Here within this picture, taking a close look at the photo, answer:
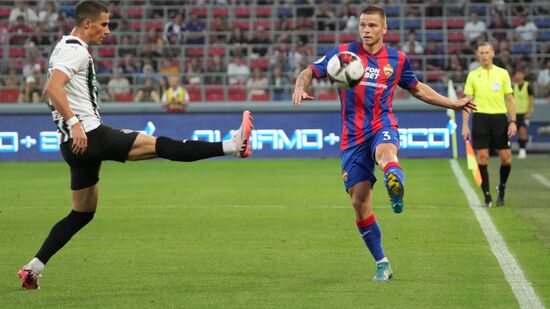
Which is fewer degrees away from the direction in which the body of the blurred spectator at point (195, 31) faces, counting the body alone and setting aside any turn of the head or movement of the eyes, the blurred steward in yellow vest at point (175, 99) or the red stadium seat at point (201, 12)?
the blurred steward in yellow vest

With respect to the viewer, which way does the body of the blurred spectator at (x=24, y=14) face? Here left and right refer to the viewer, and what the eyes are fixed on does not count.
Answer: facing the viewer

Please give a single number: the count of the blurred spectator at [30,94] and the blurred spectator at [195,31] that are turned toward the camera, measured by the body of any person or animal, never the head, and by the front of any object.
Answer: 2

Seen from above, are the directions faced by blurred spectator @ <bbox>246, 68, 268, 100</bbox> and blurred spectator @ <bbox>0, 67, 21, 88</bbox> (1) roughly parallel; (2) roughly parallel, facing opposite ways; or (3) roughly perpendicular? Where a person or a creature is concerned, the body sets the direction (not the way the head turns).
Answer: roughly parallel

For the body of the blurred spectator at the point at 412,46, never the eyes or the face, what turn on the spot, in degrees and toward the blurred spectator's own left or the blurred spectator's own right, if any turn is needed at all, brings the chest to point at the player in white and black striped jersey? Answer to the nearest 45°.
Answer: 0° — they already face them

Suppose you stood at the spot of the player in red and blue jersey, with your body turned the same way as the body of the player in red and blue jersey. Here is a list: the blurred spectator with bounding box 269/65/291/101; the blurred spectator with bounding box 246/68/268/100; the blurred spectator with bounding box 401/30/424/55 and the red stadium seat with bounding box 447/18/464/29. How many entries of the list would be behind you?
4

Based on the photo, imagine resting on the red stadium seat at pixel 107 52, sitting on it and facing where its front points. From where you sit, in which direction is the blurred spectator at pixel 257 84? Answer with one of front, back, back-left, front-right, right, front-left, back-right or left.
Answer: front-left

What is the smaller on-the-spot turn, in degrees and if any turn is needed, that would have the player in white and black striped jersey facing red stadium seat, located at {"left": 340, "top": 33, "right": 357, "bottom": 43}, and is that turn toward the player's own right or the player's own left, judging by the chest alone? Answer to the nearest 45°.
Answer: approximately 90° to the player's own left

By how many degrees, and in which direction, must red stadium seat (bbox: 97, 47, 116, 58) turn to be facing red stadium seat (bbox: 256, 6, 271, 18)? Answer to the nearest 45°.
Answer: approximately 90° to its left

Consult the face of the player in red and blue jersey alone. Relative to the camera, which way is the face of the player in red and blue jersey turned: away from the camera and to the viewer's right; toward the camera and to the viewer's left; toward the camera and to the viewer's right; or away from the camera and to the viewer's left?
toward the camera and to the viewer's left

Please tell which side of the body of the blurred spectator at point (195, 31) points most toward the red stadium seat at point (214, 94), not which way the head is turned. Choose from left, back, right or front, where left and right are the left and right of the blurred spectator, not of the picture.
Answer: front

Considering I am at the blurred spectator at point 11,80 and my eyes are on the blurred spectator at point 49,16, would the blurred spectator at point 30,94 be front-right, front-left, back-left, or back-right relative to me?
back-right

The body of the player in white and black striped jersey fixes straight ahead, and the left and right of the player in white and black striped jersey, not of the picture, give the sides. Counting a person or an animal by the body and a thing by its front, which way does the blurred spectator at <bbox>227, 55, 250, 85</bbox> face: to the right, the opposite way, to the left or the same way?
to the right

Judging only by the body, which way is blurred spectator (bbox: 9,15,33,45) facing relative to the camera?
toward the camera

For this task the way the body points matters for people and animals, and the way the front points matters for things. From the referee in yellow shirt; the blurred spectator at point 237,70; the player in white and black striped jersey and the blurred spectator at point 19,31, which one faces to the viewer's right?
the player in white and black striped jersey

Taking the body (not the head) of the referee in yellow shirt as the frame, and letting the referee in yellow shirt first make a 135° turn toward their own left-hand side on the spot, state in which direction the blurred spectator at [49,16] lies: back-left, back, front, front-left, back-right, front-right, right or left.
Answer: left

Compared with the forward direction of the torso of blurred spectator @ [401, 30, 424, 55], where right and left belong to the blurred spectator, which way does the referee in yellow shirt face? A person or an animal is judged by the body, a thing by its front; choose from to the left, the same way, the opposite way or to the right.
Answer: the same way

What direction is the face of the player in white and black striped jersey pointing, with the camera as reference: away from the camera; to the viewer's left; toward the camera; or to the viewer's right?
to the viewer's right

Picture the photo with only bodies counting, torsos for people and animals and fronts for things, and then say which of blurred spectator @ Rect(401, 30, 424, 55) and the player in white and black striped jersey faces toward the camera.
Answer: the blurred spectator

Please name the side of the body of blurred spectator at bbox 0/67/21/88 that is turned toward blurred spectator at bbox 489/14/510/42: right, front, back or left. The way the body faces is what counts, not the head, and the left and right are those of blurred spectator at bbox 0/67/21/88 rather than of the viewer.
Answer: left
